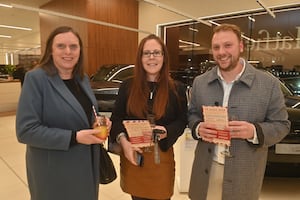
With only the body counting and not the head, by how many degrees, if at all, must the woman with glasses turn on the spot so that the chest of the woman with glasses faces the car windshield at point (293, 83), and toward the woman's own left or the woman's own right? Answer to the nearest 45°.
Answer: approximately 135° to the woman's own left

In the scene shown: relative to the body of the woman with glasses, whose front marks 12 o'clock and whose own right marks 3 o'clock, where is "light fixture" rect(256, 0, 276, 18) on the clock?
The light fixture is roughly at 7 o'clock from the woman with glasses.

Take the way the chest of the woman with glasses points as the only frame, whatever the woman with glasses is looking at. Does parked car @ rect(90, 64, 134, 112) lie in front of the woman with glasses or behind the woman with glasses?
behind

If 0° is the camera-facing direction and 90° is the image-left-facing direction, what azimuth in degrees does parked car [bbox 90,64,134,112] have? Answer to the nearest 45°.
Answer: approximately 45°
